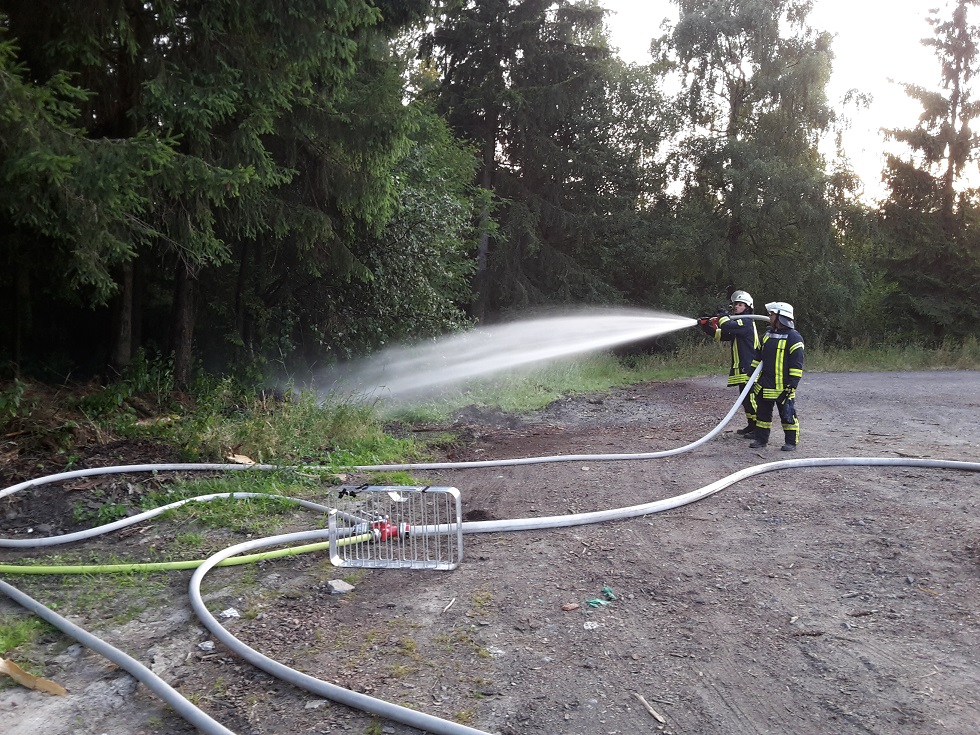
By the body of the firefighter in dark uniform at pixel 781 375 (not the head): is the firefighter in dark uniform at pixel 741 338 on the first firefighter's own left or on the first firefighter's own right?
on the first firefighter's own right

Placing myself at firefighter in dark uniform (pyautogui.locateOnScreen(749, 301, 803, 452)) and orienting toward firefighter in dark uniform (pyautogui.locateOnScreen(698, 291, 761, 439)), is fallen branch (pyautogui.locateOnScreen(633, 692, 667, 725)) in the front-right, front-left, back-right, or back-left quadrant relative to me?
back-left

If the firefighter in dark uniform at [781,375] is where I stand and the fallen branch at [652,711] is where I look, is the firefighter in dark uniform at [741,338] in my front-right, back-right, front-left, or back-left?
back-right

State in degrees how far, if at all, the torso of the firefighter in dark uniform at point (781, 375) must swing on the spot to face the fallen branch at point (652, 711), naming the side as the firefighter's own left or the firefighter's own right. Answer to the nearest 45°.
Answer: approximately 45° to the firefighter's own left

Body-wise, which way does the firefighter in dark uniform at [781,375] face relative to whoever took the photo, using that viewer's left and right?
facing the viewer and to the left of the viewer
